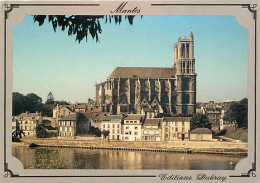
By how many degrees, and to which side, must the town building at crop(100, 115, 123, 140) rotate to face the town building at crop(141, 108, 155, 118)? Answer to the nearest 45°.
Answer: approximately 135° to its left

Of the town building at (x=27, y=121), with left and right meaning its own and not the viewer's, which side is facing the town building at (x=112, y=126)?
left

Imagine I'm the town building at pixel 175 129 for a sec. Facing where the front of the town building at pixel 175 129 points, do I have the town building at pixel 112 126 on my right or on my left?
on my right

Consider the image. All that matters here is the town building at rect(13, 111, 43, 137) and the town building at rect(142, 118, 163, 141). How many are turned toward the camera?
2

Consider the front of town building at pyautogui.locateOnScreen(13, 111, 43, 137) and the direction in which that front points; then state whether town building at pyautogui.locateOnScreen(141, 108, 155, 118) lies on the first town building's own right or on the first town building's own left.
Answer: on the first town building's own left

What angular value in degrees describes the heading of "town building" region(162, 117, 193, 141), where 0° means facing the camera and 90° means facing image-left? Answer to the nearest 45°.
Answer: approximately 0°

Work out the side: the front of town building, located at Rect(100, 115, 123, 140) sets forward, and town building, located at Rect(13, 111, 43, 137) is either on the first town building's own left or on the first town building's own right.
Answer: on the first town building's own right

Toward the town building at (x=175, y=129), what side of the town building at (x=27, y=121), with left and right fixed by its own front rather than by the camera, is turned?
left

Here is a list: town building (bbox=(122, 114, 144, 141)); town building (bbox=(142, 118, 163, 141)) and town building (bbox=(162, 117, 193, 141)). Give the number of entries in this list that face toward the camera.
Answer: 3

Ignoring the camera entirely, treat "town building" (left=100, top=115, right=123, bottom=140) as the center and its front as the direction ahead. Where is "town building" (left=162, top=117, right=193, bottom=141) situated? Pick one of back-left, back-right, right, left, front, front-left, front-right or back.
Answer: left
